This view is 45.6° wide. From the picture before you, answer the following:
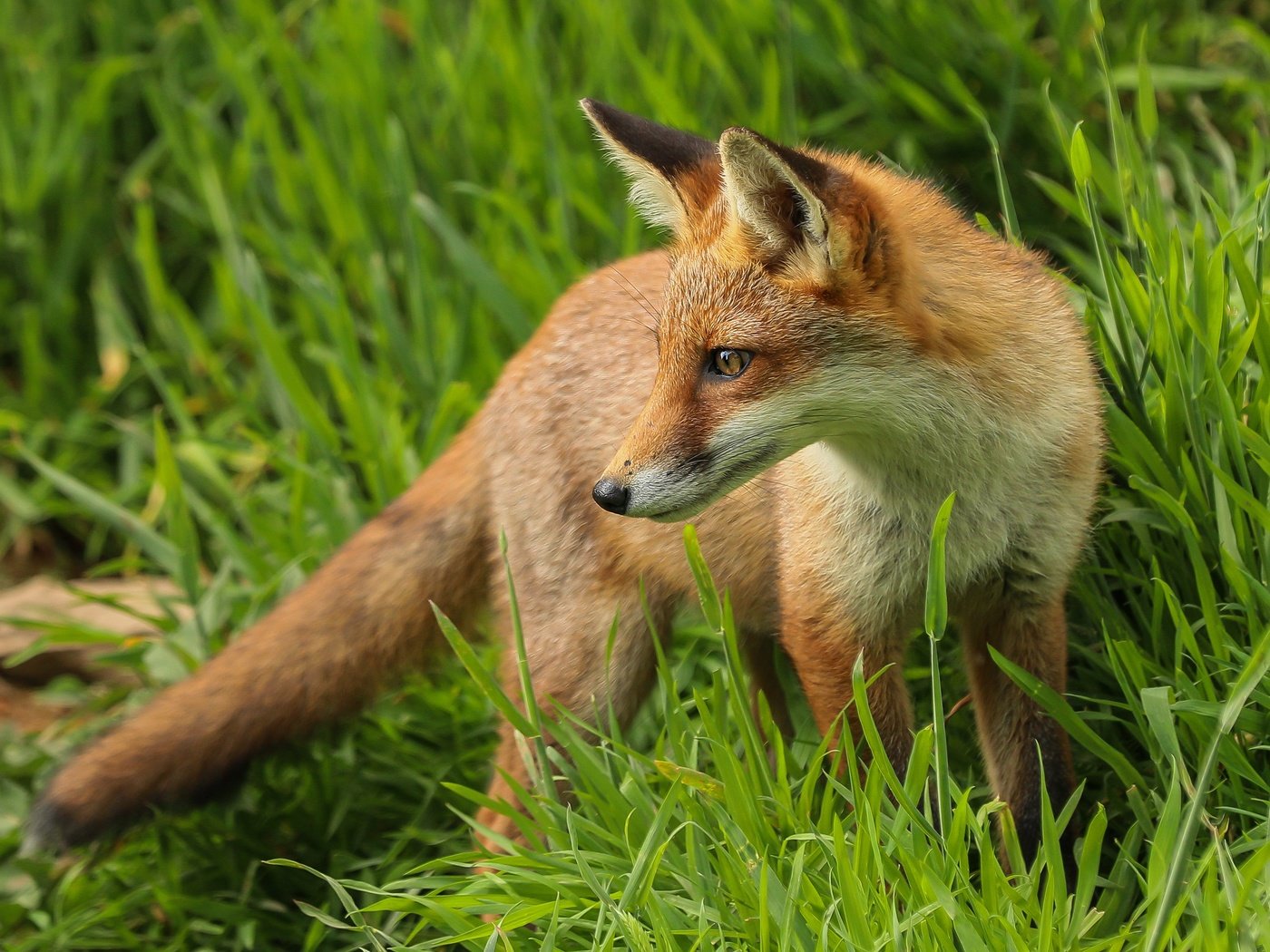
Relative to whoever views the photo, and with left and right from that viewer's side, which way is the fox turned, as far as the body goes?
facing the viewer and to the right of the viewer
